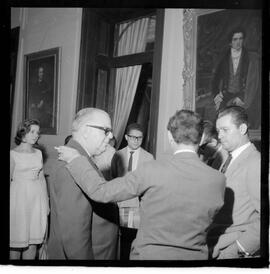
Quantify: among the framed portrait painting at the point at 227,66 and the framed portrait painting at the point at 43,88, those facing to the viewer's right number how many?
0

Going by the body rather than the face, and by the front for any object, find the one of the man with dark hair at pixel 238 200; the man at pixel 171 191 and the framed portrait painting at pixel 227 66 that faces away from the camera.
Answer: the man

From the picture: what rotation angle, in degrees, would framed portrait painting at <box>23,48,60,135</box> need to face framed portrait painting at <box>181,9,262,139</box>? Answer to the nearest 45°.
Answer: approximately 135° to its left

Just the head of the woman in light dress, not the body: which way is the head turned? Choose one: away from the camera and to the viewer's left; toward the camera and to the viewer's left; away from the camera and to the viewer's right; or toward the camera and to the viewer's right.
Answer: toward the camera and to the viewer's right

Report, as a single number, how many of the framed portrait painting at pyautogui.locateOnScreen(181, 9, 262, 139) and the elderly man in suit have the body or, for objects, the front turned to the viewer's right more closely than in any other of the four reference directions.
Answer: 1

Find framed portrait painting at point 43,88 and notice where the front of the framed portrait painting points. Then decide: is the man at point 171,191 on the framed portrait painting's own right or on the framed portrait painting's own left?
on the framed portrait painting's own left

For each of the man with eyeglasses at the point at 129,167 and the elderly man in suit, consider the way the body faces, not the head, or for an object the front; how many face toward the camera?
1

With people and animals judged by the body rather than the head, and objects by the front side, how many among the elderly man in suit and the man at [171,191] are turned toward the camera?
0

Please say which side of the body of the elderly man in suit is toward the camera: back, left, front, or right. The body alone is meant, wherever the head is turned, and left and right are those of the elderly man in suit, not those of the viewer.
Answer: right

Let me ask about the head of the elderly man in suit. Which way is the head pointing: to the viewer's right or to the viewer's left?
to the viewer's right

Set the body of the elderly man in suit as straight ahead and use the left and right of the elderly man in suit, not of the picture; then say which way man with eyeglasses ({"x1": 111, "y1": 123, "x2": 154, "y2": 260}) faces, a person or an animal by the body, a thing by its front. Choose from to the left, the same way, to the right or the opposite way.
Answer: to the right
